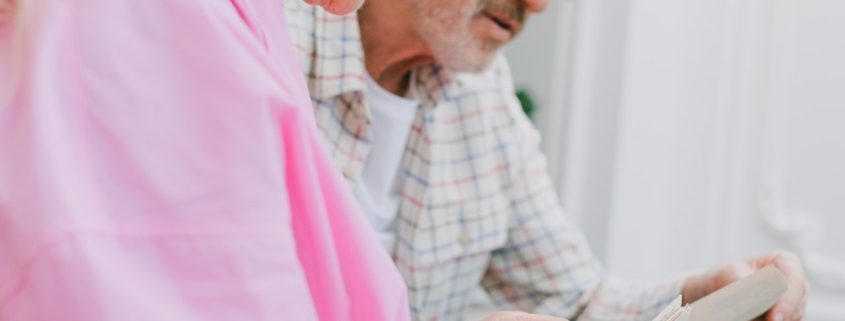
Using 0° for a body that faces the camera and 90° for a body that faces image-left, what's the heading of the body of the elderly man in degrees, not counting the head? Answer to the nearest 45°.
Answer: approximately 315°
